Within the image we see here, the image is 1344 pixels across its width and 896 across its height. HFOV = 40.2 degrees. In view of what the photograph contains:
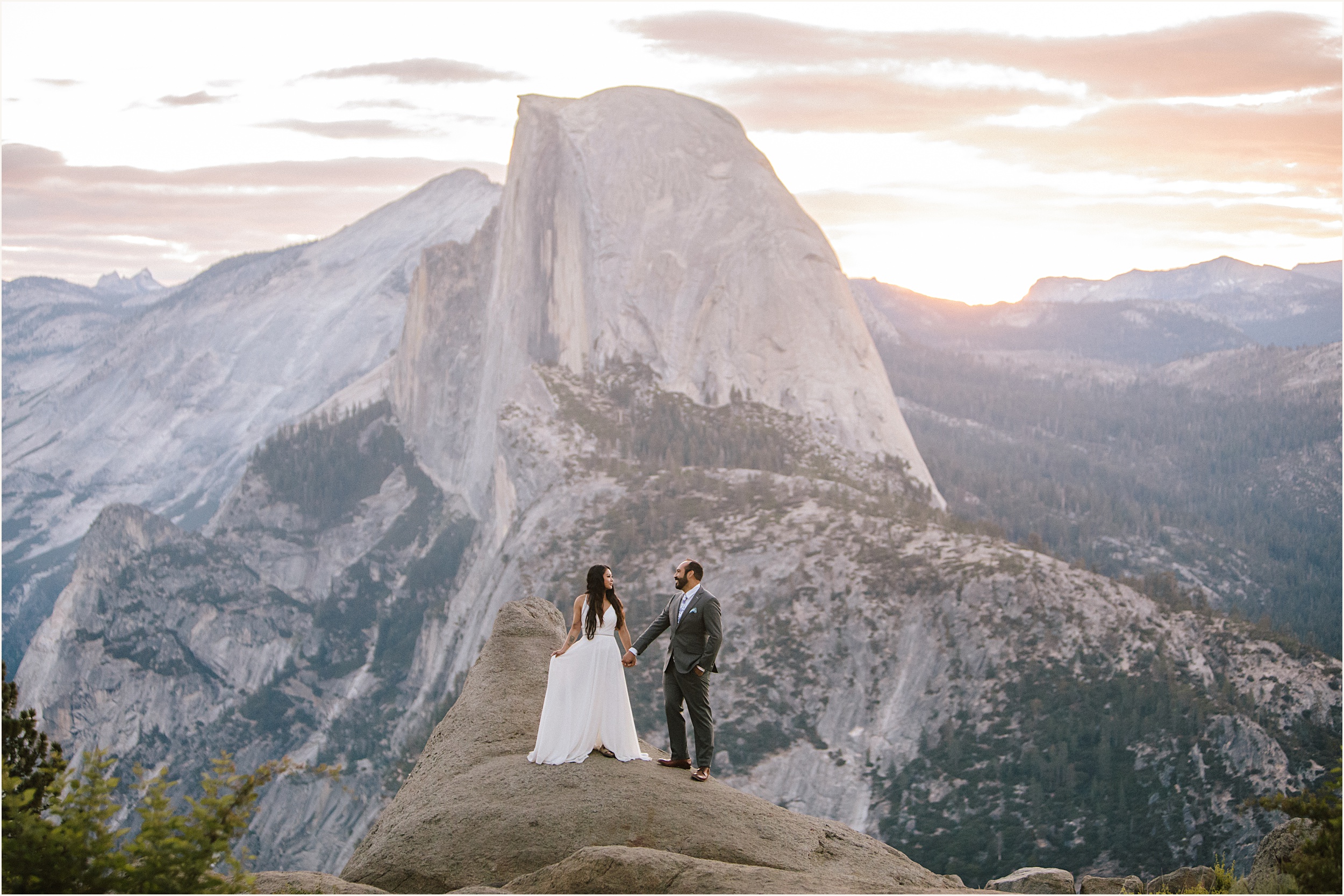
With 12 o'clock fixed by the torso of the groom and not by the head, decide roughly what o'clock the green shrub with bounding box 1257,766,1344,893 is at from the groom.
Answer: The green shrub is roughly at 8 o'clock from the groom.

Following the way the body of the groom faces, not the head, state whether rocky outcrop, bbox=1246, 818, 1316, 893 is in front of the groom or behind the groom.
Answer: behind

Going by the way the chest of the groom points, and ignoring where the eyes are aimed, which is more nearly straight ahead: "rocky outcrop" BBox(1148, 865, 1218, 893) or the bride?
the bride

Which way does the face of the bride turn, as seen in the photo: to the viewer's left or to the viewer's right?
to the viewer's right

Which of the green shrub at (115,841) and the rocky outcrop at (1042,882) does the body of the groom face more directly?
the green shrub

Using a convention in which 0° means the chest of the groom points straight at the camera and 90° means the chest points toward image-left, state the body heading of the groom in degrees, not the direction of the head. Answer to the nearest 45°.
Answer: approximately 45°
